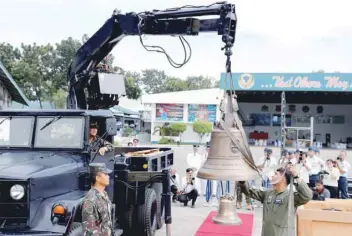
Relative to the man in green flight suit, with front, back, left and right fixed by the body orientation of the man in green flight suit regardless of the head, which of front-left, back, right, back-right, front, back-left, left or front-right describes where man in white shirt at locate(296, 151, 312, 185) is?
back-right

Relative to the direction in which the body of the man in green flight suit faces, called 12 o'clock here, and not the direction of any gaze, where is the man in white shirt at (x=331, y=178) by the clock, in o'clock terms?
The man in white shirt is roughly at 5 o'clock from the man in green flight suit.

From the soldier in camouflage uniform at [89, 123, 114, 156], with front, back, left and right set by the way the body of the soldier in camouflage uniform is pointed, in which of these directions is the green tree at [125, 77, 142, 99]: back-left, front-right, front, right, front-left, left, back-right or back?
back

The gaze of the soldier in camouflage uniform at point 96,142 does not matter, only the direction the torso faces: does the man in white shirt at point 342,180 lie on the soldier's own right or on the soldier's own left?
on the soldier's own left

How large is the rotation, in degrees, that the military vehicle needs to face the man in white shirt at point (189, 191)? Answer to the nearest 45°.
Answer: approximately 180°

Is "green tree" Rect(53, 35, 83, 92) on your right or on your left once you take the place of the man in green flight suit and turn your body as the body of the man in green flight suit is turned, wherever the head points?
on your right

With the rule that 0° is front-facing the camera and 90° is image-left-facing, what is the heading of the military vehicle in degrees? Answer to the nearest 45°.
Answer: approximately 45°
